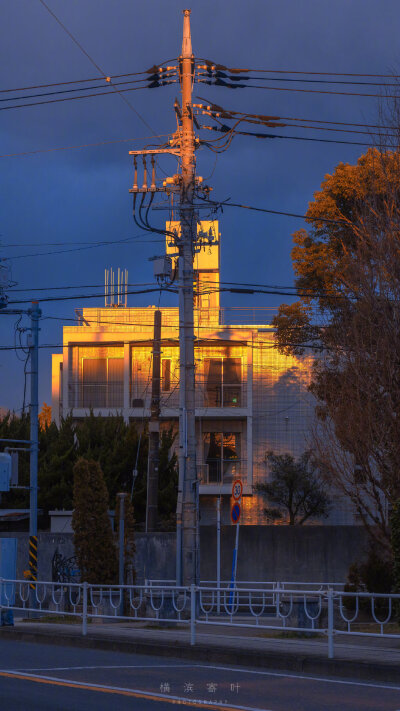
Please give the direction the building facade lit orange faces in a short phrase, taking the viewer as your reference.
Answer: facing the viewer

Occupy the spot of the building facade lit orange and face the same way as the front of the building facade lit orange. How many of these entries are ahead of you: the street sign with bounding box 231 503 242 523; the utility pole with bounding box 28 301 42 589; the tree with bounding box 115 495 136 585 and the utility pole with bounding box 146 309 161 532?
4

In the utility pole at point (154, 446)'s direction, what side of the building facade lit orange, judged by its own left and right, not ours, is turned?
front

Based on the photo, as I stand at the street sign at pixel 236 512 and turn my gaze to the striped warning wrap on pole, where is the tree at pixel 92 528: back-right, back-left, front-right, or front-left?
front-right

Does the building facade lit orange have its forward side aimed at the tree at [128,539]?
yes

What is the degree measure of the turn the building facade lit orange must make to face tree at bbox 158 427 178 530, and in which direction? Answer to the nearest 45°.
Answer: approximately 45° to its right

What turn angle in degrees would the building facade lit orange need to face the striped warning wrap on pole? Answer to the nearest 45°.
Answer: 0° — it already faces it

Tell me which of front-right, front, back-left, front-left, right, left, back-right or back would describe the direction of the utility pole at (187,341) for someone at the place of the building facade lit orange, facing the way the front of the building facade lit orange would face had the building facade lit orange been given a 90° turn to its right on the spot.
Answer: left

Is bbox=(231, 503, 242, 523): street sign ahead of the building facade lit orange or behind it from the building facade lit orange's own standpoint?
ahead

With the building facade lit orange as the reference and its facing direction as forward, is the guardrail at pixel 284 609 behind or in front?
in front
